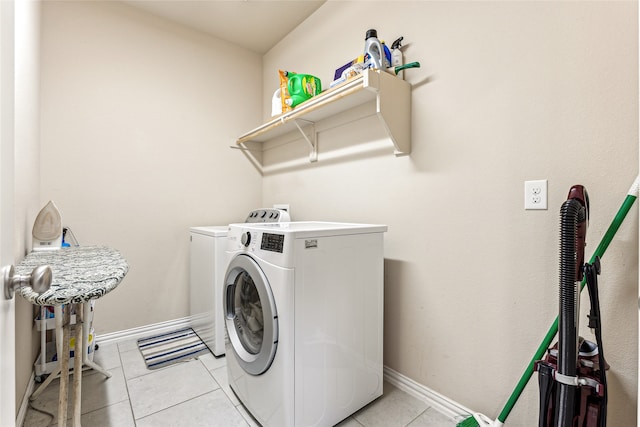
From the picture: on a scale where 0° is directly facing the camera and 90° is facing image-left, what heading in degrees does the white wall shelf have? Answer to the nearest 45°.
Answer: approximately 45°

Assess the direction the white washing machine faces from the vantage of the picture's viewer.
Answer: facing the viewer and to the left of the viewer

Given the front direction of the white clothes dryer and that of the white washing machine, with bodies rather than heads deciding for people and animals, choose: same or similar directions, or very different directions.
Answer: same or similar directions

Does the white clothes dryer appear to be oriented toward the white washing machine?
no

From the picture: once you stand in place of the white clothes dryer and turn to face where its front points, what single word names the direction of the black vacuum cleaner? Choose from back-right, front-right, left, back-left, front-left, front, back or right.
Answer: left

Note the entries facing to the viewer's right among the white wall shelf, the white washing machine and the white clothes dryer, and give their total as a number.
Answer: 0

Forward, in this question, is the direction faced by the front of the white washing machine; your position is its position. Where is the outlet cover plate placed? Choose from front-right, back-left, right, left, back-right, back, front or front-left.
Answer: back-left

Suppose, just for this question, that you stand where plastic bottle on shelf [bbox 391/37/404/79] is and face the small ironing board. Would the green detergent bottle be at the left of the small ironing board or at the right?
right

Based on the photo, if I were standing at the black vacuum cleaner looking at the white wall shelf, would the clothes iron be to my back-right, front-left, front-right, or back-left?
front-left

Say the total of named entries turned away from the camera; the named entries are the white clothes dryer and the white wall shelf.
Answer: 0
